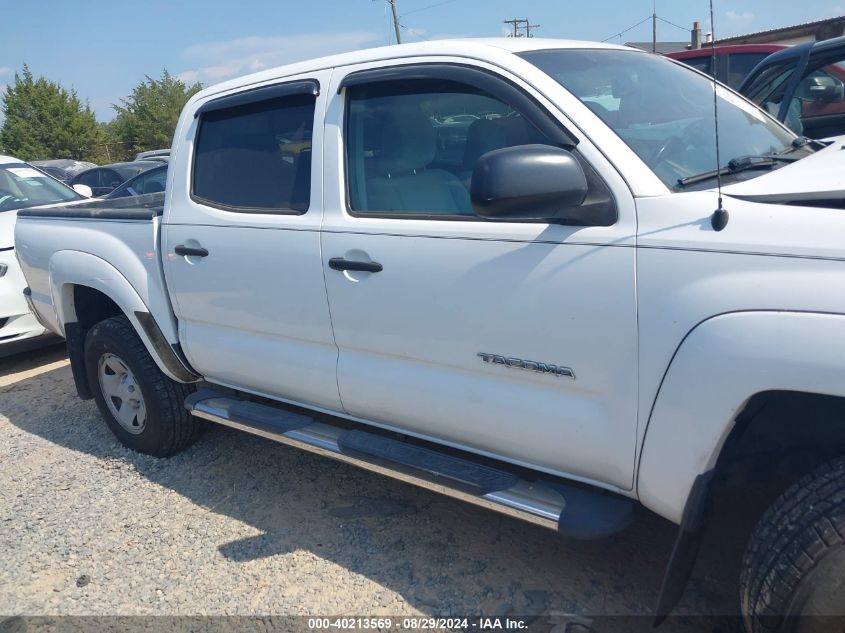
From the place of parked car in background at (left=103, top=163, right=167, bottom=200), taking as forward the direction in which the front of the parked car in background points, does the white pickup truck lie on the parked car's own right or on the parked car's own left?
on the parked car's own left

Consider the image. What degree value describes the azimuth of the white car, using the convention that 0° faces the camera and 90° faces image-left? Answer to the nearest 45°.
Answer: approximately 315°

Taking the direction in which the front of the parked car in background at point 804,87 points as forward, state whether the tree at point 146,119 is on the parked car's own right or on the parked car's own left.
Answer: on the parked car's own right

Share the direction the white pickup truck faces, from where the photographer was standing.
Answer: facing the viewer and to the right of the viewer

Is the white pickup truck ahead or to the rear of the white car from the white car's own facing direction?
ahead

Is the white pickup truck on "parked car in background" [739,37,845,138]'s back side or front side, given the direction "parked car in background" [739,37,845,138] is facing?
on the front side

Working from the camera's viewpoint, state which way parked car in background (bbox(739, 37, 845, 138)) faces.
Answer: facing the viewer and to the left of the viewer

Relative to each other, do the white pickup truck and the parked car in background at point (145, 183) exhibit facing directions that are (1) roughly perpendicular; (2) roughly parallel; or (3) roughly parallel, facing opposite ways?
roughly perpendicular

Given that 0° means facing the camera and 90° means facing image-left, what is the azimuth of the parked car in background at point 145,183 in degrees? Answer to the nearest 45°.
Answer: approximately 45°
